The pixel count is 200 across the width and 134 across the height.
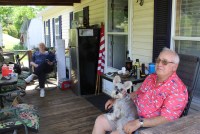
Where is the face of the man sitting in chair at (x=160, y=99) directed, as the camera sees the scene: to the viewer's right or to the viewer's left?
to the viewer's left

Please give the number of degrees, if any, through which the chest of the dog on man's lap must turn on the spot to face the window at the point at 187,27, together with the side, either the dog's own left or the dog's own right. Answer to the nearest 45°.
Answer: approximately 180°

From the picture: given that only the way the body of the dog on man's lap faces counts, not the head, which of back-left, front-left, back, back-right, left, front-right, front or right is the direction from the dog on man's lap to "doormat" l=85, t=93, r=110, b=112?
back-right

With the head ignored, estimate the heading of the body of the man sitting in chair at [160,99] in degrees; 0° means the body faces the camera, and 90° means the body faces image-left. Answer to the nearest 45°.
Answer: approximately 45°

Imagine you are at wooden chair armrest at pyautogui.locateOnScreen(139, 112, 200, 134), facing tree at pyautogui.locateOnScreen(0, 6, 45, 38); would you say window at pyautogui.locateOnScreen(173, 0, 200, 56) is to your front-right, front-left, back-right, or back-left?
front-right

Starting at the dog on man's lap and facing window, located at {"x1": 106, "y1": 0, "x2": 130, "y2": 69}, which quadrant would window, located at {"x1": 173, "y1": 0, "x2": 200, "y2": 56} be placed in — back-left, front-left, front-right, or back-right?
front-right

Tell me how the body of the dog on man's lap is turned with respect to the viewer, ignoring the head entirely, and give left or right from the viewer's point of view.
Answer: facing the viewer and to the left of the viewer

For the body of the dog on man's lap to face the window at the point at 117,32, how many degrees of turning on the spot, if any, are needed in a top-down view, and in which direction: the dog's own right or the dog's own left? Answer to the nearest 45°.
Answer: approximately 135° to the dog's own right

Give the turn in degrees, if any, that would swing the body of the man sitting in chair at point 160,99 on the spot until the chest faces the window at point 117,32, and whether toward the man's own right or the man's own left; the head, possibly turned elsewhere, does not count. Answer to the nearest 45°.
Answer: approximately 135° to the man's own right
